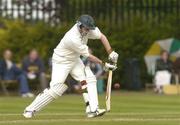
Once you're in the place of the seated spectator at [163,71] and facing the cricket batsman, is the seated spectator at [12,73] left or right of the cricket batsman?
right

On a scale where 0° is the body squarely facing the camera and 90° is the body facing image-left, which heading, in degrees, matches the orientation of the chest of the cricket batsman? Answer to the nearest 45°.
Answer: approximately 315°

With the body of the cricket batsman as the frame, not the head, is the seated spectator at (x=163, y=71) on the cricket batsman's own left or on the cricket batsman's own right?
on the cricket batsman's own left

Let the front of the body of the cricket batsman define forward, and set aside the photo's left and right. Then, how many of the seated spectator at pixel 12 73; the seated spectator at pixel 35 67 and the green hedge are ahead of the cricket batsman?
0

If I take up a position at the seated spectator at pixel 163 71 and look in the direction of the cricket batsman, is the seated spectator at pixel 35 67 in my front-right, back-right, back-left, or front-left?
front-right

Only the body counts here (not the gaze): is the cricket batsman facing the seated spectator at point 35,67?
no

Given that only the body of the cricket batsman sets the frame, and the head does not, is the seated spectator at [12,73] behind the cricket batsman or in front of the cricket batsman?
behind

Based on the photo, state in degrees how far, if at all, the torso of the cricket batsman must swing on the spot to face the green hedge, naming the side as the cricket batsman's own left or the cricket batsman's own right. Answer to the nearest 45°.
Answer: approximately 135° to the cricket batsman's own left
